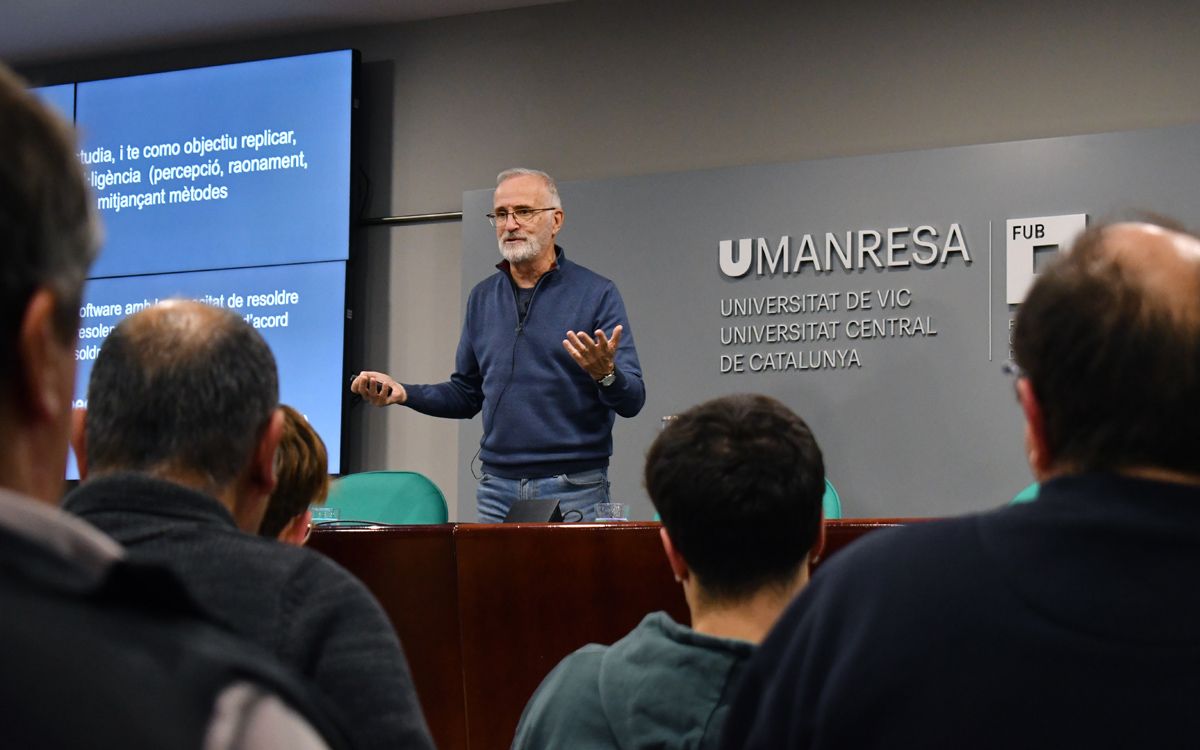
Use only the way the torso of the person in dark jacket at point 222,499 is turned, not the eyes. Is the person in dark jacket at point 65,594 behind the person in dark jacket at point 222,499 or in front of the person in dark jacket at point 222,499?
behind

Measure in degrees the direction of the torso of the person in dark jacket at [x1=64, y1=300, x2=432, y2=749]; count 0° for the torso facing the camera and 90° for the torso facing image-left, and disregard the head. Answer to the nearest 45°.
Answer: approximately 180°

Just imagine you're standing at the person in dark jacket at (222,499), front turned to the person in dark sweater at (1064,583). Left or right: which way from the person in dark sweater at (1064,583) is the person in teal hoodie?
left

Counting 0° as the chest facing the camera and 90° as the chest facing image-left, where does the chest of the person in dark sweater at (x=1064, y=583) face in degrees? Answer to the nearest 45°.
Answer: approximately 180°

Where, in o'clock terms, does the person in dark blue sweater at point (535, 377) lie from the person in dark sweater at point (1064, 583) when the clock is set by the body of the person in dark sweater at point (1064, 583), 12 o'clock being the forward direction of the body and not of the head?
the person in dark blue sweater at point (535, 377) is roughly at 11 o'clock from the person in dark sweater at point (1064, 583).

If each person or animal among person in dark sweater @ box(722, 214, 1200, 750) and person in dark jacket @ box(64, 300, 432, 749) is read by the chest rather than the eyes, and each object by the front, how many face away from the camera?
2

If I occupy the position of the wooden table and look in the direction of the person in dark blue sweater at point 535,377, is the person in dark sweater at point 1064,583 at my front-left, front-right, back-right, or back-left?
back-right

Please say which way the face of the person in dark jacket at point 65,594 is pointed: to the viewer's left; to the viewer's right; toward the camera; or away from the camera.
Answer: away from the camera

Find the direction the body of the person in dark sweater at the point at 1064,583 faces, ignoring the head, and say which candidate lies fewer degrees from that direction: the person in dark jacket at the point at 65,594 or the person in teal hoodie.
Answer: the person in teal hoodie

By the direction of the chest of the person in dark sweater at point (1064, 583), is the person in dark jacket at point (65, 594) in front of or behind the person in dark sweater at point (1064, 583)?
behind

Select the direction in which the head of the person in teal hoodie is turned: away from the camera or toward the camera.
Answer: away from the camera
